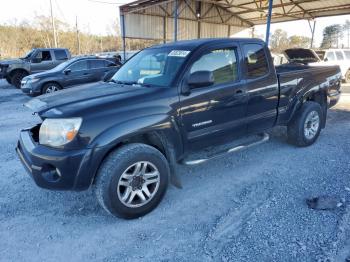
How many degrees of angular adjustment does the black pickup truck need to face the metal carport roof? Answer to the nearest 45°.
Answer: approximately 135° to its right

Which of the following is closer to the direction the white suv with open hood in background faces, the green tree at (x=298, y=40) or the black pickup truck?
the black pickup truck

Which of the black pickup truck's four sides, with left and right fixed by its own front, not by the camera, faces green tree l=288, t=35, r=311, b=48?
back

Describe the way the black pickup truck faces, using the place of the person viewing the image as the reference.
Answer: facing the viewer and to the left of the viewer

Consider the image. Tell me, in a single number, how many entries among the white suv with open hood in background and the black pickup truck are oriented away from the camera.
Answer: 0

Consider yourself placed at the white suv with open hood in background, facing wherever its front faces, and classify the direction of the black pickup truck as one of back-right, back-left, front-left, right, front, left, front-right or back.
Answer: front-left
